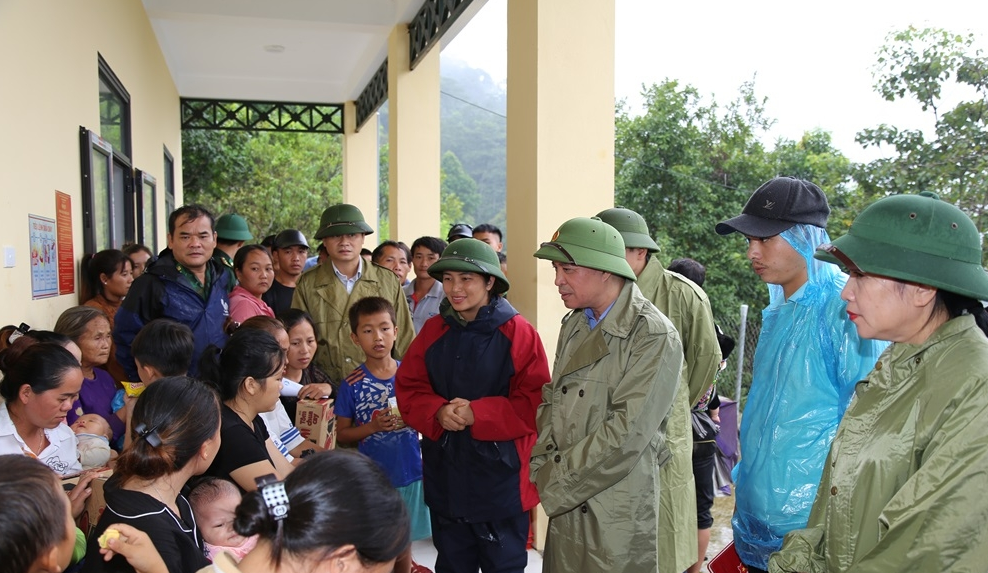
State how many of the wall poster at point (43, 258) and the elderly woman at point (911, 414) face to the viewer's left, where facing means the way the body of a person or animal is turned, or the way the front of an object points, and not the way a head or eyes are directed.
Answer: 1

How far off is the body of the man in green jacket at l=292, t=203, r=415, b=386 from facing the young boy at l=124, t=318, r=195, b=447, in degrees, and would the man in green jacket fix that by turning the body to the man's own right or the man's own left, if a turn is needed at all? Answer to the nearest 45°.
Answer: approximately 45° to the man's own right

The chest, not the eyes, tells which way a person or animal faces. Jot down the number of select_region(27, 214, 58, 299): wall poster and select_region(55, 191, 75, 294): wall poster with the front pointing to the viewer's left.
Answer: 0

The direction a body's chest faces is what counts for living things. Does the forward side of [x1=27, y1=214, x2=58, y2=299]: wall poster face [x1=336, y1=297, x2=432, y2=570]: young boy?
yes

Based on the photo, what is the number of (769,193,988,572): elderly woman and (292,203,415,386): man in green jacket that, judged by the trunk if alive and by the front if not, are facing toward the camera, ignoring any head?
1

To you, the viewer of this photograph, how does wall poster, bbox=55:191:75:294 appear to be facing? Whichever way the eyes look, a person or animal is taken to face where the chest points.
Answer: facing the viewer and to the right of the viewer

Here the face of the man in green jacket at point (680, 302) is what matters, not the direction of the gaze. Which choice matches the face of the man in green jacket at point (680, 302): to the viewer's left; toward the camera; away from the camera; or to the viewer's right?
to the viewer's left

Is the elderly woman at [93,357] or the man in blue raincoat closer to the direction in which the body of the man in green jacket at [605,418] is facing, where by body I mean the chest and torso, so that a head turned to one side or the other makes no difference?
the elderly woman

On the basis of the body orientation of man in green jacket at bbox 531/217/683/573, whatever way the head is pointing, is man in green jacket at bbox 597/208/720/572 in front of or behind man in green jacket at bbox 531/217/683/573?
behind

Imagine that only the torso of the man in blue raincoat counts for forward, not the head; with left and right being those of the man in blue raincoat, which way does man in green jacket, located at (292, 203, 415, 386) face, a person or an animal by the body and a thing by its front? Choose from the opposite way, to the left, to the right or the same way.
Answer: to the left

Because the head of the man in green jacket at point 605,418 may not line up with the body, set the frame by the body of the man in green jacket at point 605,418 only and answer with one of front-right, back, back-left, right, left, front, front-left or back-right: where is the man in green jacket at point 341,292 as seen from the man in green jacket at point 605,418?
right

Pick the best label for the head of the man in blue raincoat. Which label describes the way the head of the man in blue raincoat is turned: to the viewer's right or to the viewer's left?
to the viewer's left

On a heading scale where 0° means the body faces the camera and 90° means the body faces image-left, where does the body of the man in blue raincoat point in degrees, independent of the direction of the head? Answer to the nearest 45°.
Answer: approximately 45°

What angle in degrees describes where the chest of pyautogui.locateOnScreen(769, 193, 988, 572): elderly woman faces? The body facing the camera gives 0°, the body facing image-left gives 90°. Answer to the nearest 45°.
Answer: approximately 90°
